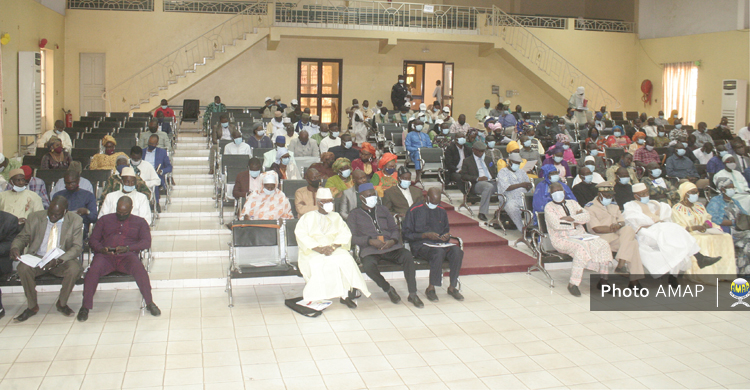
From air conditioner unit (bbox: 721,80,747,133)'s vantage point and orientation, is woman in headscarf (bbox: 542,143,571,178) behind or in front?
in front

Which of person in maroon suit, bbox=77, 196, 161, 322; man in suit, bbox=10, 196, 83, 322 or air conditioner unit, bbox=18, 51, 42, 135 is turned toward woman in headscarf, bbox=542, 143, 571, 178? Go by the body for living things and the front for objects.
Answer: the air conditioner unit

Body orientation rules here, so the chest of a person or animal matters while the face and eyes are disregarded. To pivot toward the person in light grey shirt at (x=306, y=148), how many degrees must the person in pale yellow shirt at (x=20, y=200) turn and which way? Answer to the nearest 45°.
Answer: approximately 135° to their left

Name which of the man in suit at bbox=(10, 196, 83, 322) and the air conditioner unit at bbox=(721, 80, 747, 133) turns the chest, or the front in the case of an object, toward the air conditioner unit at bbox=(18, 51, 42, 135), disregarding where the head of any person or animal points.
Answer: the air conditioner unit at bbox=(721, 80, 747, 133)

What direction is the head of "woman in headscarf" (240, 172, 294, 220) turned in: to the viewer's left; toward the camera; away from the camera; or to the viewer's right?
toward the camera

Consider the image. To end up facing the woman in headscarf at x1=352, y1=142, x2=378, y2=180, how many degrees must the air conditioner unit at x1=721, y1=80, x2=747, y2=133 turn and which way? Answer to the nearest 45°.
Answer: approximately 45° to its left

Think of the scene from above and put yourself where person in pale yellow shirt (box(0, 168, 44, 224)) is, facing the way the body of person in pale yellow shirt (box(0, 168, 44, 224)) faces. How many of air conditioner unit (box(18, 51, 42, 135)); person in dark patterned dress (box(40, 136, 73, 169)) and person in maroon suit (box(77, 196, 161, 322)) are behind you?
2

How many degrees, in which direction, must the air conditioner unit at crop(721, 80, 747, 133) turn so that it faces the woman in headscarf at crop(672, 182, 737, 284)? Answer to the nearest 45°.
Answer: approximately 45° to its left

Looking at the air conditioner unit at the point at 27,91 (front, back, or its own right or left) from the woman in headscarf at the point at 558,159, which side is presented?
front

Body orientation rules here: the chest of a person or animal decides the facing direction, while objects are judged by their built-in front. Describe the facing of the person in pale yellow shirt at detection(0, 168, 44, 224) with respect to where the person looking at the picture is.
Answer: facing the viewer

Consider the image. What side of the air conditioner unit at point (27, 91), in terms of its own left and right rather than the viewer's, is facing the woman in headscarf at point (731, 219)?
front

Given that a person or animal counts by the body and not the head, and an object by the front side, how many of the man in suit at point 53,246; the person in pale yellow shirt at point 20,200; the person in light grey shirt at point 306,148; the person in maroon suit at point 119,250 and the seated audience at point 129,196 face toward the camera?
5

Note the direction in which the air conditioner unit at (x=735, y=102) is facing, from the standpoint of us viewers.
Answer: facing the viewer and to the left of the viewer

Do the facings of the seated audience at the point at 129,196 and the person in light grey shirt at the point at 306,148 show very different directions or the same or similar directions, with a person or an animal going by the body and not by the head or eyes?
same or similar directions

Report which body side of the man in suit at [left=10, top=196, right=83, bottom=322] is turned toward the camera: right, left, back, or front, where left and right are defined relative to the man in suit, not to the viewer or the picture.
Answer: front

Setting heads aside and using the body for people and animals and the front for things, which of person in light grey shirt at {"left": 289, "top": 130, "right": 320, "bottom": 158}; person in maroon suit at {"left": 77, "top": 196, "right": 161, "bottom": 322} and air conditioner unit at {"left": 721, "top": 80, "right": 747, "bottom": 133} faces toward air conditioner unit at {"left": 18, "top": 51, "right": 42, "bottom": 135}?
air conditioner unit at {"left": 721, "top": 80, "right": 747, "bottom": 133}

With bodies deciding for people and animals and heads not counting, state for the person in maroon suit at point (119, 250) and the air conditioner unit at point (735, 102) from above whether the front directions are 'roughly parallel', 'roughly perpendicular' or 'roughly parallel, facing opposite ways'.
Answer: roughly perpendicular

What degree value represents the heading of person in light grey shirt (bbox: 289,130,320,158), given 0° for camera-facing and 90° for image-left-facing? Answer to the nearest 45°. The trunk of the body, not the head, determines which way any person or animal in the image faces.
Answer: approximately 0°

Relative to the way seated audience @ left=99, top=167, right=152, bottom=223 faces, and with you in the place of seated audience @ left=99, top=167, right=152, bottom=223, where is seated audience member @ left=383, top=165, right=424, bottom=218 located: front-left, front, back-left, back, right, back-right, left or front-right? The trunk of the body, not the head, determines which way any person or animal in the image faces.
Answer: left
